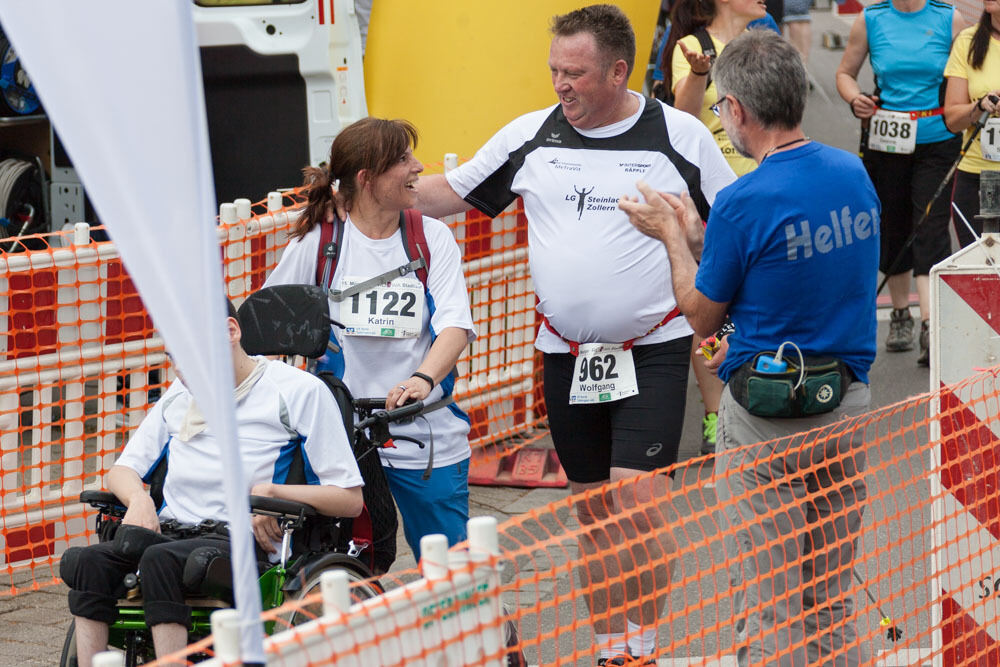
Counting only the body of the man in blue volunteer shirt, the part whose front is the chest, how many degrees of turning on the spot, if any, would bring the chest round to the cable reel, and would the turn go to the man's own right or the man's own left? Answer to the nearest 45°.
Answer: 0° — they already face it

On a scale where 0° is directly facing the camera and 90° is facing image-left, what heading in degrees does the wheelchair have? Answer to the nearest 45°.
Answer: approximately 45°

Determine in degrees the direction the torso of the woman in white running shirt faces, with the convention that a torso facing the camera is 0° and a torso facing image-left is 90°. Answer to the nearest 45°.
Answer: approximately 0°

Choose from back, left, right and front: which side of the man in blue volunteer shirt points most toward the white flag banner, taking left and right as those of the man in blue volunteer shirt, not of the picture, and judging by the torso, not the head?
left

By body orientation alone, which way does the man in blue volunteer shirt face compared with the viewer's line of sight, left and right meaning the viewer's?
facing away from the viewer and to the left of the viewer

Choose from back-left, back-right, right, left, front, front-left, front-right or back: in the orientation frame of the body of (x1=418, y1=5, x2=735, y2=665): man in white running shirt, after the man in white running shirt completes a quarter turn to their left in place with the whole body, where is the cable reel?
back-left
